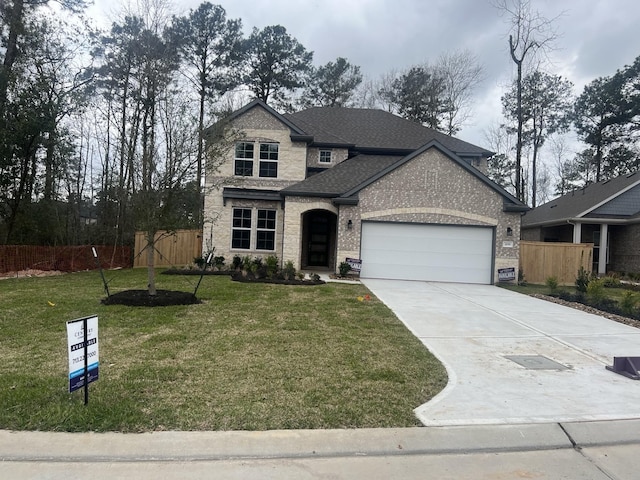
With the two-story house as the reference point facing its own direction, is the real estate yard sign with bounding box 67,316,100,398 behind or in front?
in front

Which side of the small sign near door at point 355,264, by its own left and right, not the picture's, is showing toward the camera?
front

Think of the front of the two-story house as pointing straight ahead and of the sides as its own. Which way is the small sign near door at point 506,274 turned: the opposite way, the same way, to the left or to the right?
the same way

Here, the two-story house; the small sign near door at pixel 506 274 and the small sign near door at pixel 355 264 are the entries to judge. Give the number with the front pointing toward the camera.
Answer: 3

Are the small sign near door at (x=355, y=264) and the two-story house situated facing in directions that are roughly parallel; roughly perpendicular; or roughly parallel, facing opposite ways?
roughly parallel

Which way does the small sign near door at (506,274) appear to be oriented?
toward the camera

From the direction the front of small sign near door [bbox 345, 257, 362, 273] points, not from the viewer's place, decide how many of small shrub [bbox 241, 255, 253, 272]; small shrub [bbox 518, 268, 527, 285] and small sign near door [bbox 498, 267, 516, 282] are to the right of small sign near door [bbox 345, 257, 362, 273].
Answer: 1

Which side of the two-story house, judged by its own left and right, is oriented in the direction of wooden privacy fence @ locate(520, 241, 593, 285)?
left

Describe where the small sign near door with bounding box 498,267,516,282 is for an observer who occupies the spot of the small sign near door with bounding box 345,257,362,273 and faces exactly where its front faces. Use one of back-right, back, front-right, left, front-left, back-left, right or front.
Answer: left

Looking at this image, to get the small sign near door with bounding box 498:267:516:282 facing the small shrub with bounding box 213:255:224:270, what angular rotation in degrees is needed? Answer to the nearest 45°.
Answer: approximately 90° to its right

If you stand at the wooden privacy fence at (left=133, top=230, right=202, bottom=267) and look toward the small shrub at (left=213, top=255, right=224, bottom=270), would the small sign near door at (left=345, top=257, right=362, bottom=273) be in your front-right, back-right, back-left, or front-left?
front-left

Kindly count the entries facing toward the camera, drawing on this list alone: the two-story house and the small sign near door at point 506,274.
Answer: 2

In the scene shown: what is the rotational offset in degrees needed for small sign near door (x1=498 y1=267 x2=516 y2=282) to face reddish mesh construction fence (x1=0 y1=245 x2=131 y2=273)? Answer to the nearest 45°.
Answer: approximately 90° to its right
